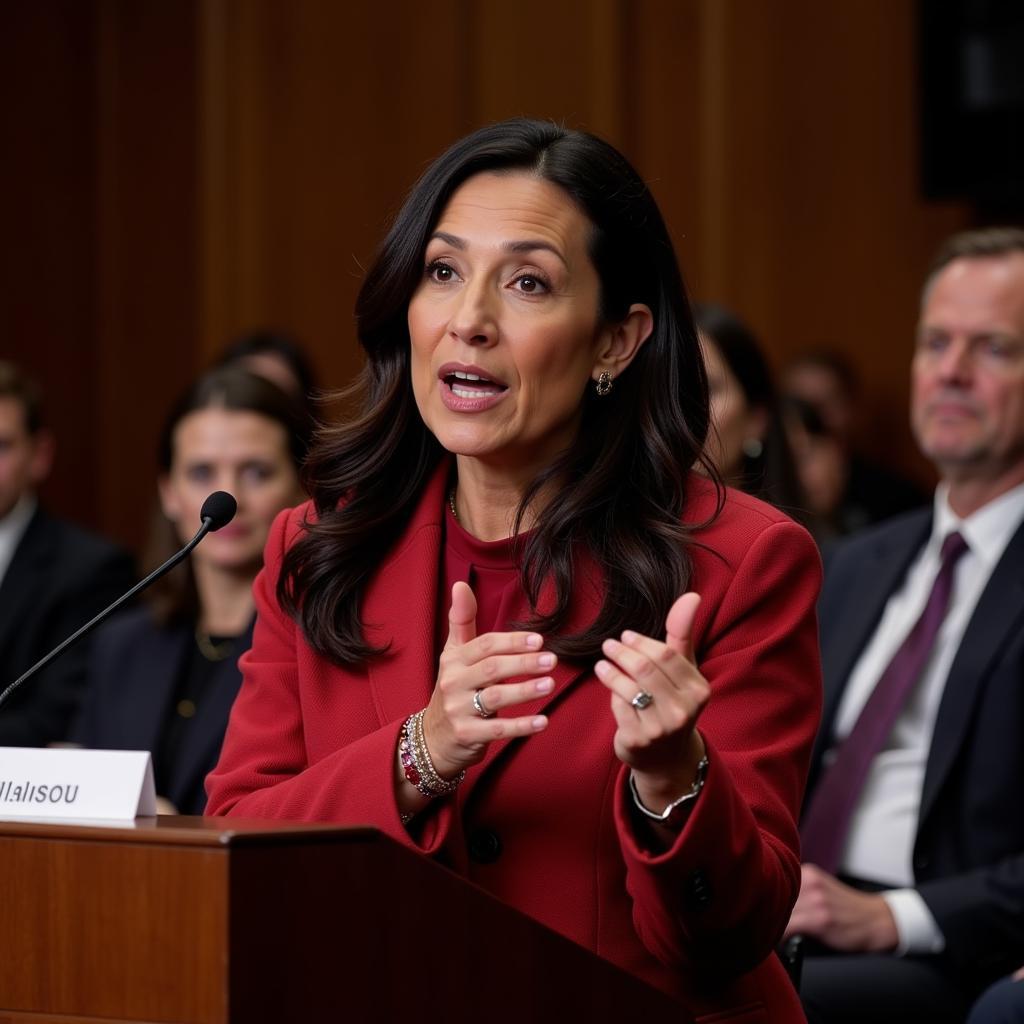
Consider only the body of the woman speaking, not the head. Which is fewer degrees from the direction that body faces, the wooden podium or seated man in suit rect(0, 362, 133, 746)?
the wooden podium

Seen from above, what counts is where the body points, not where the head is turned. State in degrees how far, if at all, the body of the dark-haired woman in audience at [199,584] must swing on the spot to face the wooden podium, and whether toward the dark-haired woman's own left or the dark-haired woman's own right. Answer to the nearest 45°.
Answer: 0° — they already face it

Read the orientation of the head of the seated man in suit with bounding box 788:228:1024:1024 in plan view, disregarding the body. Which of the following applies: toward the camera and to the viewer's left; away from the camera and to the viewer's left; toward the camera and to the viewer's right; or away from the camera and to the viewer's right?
toward the camera and to the viewer's left

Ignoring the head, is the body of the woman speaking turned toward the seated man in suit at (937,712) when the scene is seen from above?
no

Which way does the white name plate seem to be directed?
toward the camera

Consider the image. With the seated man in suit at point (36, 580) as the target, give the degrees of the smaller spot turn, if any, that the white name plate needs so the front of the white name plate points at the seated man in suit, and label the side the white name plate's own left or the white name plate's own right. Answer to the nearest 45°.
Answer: approximately 180°

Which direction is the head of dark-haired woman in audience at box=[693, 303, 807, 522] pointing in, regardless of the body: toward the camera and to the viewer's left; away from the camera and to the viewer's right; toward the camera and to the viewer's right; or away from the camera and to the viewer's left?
toward the camera and to the viewer's left

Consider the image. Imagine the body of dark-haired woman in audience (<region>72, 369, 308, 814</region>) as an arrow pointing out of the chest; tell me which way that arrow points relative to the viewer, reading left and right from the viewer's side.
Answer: facing the viewer

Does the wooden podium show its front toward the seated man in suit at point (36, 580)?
no

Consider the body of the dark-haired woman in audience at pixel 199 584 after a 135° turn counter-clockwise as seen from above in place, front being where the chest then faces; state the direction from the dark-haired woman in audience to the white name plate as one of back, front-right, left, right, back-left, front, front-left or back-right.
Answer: back-right

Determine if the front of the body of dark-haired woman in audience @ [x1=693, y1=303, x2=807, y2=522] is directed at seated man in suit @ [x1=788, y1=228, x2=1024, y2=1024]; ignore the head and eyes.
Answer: no

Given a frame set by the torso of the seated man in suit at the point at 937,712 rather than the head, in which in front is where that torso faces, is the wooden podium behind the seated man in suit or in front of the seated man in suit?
in front

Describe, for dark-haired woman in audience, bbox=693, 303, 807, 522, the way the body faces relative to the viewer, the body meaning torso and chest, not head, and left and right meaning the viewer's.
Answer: facing the viewer and to the left of the viewer

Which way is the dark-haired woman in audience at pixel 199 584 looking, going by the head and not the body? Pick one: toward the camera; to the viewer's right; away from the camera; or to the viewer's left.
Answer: toward the camera
